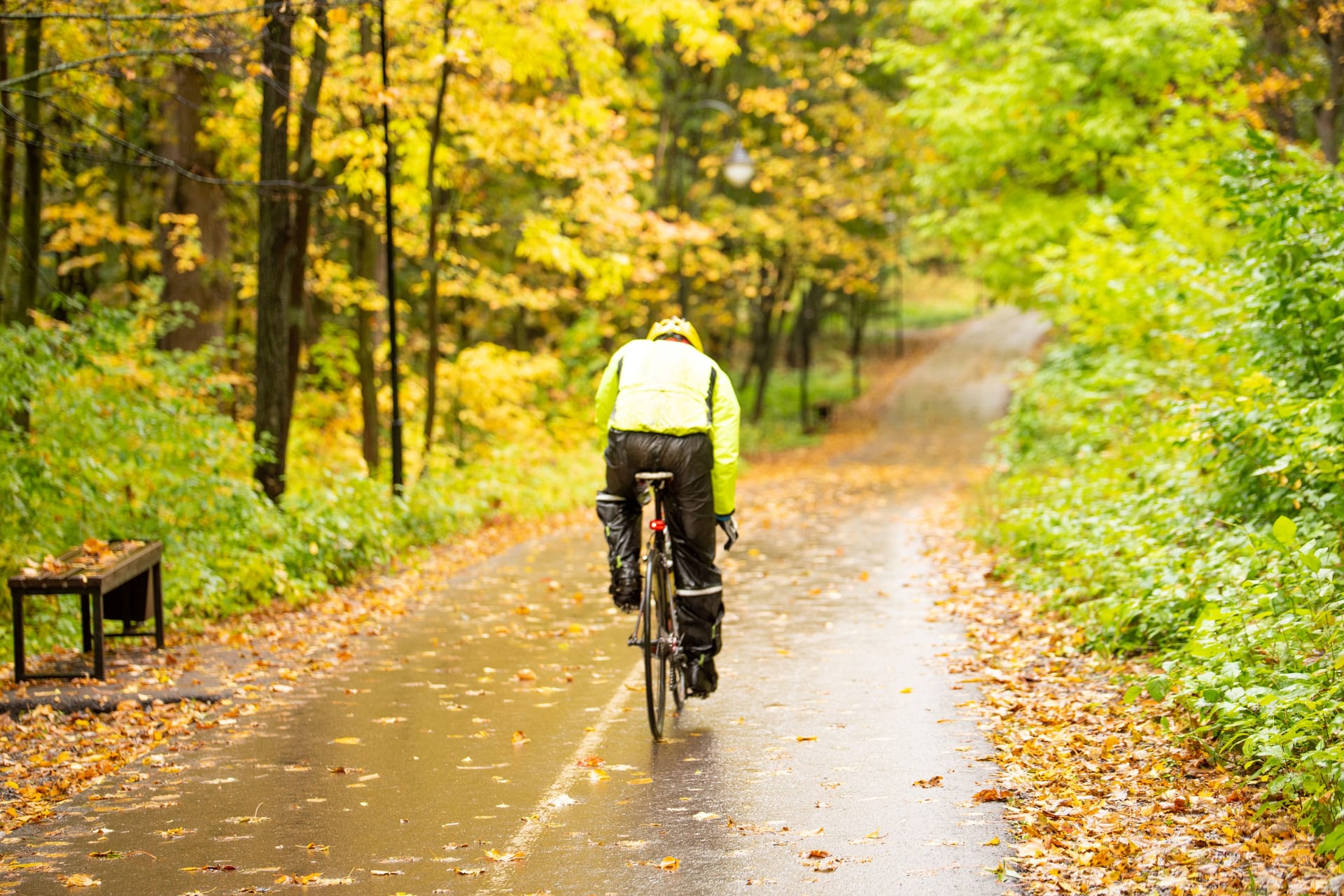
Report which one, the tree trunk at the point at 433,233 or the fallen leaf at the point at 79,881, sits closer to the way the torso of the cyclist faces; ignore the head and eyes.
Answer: the tree trunk

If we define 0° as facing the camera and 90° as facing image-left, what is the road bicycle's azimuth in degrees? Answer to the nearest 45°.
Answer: approximately 180°

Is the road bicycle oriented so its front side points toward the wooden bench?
no

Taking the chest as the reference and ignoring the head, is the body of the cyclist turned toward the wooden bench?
no

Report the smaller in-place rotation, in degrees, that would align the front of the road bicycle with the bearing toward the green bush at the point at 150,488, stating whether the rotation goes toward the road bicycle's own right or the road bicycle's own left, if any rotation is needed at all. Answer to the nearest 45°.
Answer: approximately 45° to the road bicycle's own left

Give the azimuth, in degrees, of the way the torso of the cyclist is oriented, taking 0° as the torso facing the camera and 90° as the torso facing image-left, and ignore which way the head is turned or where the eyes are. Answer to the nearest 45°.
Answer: approximately 180°

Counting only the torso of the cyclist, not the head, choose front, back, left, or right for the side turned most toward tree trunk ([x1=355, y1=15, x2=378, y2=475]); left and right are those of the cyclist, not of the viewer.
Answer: front

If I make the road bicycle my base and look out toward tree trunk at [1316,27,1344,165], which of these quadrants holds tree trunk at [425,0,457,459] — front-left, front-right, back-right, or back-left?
front-left

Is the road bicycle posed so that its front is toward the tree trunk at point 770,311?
yes

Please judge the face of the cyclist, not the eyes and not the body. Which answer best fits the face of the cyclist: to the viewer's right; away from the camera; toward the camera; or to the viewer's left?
away from the camera

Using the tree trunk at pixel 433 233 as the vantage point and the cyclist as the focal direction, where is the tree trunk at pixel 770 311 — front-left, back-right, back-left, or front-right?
back-left

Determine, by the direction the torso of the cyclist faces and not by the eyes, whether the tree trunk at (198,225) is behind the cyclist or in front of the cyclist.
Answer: in front

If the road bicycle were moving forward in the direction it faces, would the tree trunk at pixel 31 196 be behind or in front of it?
in front
